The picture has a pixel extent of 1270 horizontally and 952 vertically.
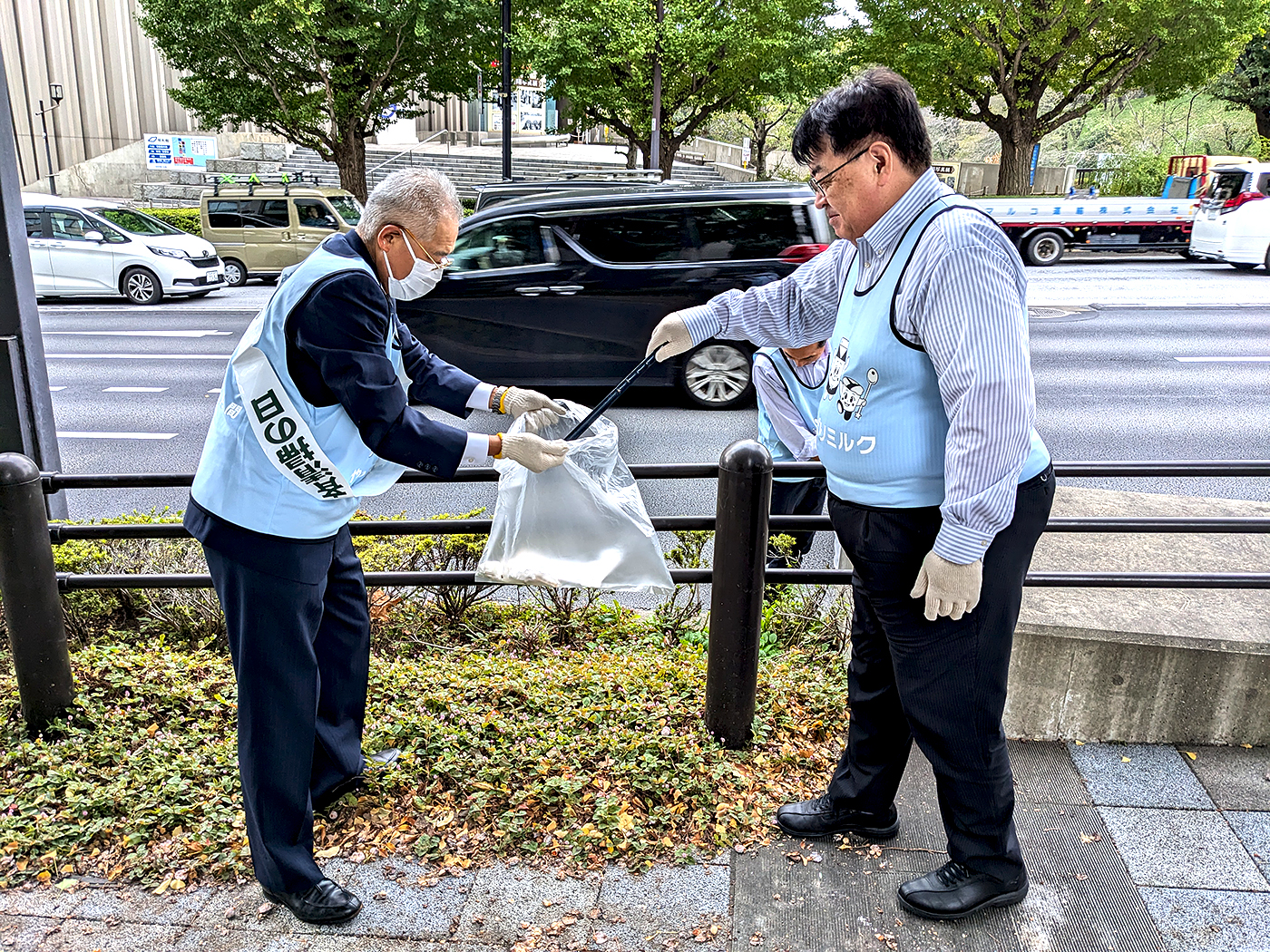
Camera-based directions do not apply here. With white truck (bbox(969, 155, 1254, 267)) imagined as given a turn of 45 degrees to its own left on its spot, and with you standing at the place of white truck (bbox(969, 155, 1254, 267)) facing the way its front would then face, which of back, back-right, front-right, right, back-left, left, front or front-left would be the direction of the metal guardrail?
back-right

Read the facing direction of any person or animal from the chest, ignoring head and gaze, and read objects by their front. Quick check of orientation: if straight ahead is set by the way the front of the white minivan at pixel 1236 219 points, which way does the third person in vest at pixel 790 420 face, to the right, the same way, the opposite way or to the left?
to the right

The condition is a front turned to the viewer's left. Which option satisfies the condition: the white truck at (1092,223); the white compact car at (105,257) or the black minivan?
the black minivan

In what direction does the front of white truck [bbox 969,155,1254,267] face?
to the viewer's right

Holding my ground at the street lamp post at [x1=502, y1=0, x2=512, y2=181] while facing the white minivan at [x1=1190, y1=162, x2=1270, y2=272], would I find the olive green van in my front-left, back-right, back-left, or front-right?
back-right

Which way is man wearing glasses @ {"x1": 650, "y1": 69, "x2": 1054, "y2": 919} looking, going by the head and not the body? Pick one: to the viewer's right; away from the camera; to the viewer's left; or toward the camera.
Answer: to the viewer's left

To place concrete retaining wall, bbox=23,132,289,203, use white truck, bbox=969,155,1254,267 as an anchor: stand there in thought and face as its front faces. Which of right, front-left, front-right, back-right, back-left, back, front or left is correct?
back

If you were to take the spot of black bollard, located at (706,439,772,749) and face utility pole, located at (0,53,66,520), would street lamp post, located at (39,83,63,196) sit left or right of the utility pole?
right

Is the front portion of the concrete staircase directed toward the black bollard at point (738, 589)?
yes

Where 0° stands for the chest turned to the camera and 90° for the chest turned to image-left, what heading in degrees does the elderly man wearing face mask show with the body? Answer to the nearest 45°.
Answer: approximately 270°

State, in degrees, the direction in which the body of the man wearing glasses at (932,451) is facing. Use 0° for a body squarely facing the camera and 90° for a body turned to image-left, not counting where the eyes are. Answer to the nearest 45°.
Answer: approximately 45°

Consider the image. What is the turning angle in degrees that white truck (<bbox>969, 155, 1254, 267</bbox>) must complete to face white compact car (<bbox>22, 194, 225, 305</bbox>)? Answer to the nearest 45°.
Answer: approximately 135° to its right

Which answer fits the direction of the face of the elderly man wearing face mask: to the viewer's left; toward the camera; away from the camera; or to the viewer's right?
to the viewer's right

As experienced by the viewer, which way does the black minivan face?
facing to the left of the viewer
